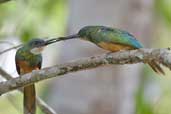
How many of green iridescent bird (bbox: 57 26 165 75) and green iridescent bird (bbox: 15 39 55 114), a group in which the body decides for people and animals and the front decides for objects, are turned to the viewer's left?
1

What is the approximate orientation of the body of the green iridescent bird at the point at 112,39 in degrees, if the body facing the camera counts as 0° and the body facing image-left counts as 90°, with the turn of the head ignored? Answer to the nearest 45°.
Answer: approximately 90°
